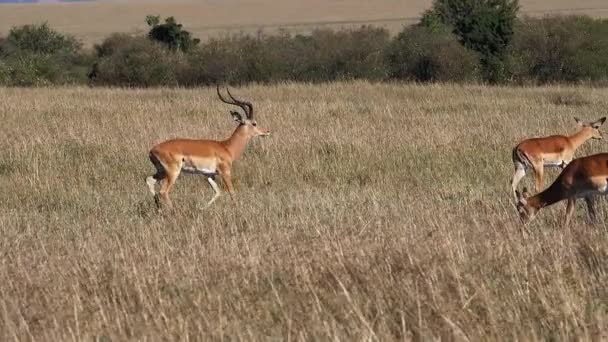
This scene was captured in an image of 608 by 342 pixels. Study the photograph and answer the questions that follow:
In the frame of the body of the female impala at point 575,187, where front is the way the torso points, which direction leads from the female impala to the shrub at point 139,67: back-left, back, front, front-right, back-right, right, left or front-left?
front-right

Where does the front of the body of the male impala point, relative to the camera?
to the viewer's right

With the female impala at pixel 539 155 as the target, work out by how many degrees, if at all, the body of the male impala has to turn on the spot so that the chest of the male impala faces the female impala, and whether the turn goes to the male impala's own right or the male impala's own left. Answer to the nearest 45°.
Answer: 0° — it already faces it

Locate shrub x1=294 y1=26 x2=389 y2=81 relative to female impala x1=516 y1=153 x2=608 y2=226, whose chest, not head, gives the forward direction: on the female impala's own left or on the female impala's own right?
on the female impala's own right

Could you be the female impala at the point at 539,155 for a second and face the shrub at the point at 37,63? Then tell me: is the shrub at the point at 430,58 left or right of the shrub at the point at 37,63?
right

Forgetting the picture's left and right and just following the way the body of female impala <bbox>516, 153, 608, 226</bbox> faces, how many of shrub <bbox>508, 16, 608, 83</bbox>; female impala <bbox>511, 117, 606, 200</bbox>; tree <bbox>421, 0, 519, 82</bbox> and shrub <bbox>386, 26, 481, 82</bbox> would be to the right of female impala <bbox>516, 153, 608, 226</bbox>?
4

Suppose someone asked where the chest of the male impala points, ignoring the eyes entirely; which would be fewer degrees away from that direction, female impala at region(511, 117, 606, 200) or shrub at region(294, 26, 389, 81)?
the female impala

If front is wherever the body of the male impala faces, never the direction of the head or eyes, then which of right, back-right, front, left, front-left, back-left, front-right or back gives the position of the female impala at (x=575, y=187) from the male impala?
front-right

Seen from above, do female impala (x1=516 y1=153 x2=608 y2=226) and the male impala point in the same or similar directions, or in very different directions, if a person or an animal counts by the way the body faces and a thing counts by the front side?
very different directions

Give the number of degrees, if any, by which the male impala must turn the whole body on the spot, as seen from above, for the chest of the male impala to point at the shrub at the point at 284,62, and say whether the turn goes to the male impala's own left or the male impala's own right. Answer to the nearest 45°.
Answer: approximately 90° to the male impala's own left

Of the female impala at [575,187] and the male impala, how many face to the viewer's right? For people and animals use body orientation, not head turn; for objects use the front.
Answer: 1

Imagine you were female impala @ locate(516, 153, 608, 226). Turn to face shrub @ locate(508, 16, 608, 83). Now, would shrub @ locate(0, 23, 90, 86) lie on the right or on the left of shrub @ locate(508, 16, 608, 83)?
left

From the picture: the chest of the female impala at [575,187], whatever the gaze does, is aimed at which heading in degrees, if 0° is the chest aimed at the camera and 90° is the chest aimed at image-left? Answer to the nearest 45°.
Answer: approximately 90°
